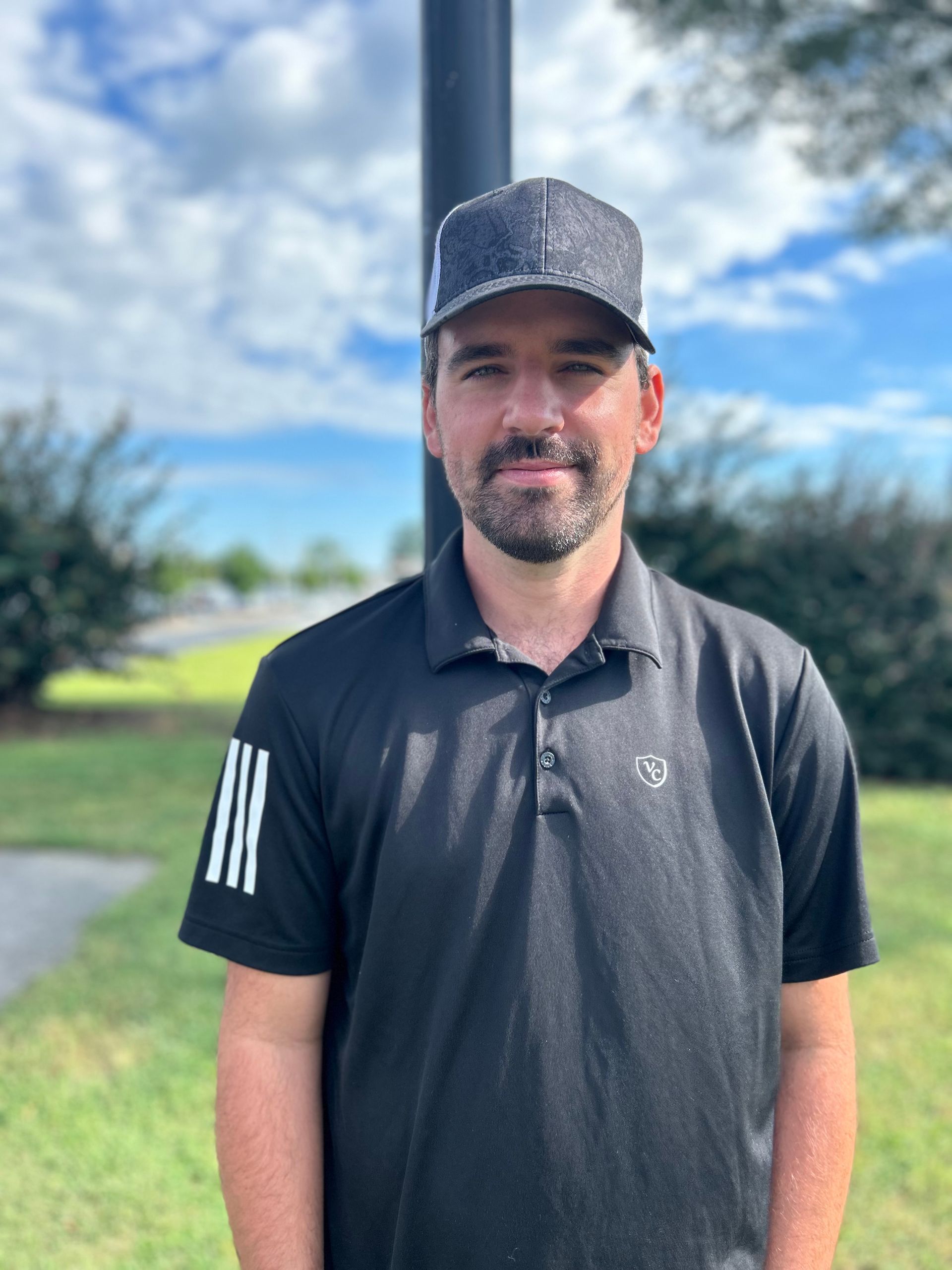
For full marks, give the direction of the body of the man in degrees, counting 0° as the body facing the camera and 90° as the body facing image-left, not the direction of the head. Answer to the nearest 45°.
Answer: approximately 0°

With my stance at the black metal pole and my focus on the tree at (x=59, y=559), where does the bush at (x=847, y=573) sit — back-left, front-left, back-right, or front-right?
front-right

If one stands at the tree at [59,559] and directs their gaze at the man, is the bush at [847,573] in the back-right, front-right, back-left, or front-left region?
front-left

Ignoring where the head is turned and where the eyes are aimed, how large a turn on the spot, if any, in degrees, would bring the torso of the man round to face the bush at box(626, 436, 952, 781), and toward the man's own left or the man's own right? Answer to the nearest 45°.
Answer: approximately 180°
